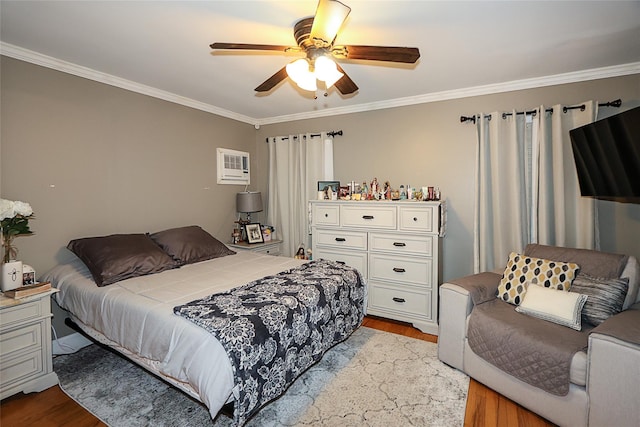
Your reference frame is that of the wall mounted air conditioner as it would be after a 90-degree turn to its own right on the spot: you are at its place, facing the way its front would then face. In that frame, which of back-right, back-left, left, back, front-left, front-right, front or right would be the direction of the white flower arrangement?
front

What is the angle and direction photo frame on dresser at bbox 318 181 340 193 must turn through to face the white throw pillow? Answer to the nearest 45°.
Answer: approximately 45° to its left

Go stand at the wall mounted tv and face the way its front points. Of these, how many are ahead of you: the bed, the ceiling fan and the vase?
3

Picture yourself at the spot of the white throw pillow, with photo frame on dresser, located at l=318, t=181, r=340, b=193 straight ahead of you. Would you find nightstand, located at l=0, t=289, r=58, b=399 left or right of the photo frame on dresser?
left

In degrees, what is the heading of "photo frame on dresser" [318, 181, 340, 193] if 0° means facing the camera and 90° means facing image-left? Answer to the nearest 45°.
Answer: approximately 0°

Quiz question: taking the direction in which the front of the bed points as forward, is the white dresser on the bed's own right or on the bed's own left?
on the bed's own left

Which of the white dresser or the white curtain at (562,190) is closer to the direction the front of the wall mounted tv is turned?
the white dresser

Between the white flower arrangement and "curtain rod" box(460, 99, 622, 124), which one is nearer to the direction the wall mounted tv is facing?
the white flower arrangement
